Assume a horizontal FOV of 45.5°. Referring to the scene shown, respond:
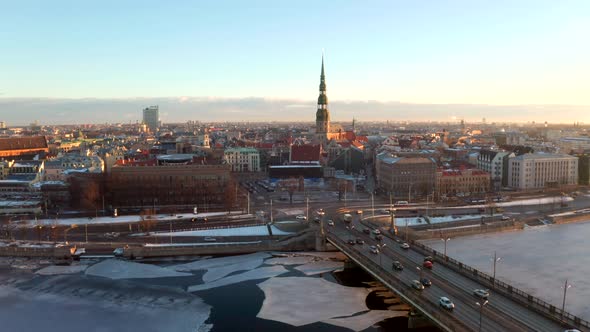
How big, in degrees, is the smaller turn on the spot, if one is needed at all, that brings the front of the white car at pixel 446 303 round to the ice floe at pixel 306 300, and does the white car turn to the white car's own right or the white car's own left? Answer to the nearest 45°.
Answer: approximately 180°

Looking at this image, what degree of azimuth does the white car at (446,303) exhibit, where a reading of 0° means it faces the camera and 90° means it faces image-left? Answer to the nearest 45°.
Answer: approximately 315°

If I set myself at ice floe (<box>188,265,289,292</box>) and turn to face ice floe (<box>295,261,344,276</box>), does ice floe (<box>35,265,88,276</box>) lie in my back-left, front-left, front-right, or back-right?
back-left

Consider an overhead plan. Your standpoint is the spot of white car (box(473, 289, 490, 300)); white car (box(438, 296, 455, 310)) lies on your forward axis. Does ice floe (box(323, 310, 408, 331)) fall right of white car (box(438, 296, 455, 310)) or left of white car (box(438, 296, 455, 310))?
right

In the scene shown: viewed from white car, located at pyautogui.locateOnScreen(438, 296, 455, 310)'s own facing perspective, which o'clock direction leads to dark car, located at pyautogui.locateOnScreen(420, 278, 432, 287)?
The dark car is roughly at 7 o'clock from the white car.

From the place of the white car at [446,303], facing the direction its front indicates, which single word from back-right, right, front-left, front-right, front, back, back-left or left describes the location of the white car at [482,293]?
left

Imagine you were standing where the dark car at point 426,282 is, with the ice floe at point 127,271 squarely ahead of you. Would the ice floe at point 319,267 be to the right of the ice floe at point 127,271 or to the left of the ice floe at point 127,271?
right
